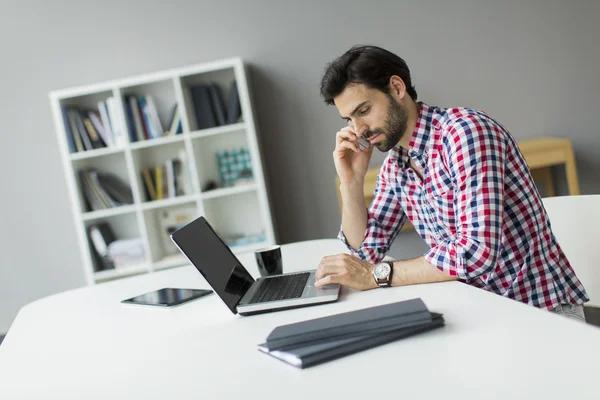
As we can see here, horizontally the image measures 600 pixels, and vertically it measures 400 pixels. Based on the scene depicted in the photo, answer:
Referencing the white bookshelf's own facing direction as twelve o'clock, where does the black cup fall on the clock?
The black cup is roughly at 12 o'clock from the white bookshelf.

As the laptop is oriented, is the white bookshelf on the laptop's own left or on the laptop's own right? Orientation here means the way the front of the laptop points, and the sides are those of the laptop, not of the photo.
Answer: on the laptop's own left

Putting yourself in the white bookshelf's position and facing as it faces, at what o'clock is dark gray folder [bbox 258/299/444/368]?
The dark gray folder is roughly at 12 o'clock from the white bookshelf.

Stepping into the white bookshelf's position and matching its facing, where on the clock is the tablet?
The tablet is roughly at 12 o'clock from the white bookshelf.

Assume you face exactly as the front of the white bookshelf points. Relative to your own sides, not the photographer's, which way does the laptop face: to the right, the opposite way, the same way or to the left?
to the left

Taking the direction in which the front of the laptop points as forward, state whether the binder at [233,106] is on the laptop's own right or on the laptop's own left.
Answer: on the laptop's own left

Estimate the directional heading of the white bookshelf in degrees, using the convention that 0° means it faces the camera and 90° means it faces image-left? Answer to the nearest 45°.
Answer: approximately 0°

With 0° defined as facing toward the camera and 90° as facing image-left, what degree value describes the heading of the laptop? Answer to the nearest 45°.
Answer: approximately 270°

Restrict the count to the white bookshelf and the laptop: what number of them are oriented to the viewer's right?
1
